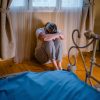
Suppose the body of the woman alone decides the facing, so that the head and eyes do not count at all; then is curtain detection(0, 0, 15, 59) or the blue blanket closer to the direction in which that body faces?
the blue blanket

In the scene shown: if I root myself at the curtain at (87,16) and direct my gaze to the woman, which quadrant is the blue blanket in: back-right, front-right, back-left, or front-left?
front-left

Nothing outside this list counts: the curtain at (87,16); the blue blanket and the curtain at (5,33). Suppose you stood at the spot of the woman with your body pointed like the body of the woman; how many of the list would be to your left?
1

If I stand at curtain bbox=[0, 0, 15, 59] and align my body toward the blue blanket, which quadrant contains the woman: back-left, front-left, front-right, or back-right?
front-left

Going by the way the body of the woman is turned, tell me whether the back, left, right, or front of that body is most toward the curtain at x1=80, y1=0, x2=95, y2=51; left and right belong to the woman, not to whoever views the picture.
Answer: left

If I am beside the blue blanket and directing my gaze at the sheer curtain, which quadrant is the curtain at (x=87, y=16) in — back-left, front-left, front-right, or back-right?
front-right

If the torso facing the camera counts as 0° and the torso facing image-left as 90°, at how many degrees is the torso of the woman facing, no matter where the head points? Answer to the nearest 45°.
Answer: approximately 315°

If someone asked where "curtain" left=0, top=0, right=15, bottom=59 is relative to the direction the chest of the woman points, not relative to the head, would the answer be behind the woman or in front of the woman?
behind
